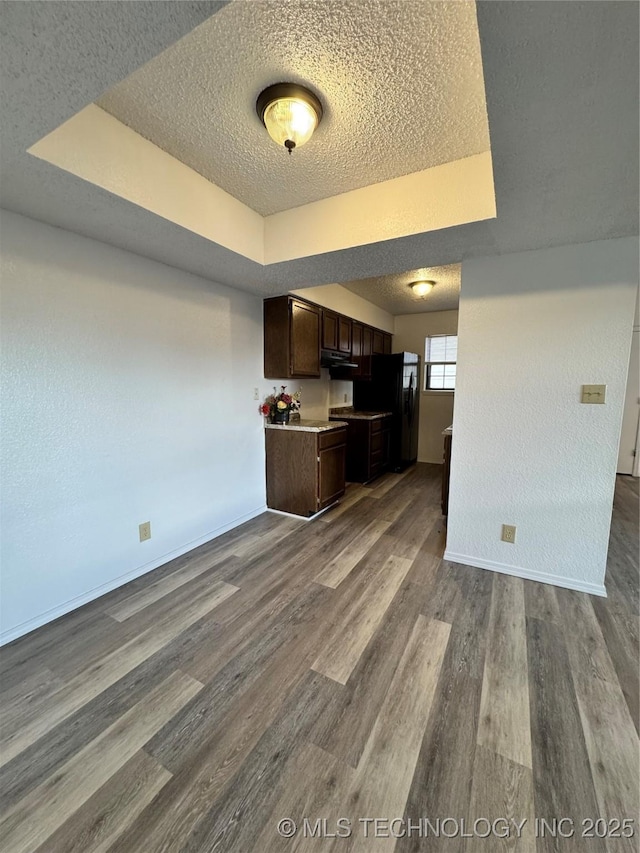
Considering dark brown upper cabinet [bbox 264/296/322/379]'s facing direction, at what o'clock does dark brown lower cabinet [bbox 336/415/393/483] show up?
The dark brown lower cabinet is roughly at 9 o'clock from the dark brown upper cabinet.

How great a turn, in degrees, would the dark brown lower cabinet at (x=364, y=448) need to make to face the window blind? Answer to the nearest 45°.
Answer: approximately 90° to its left

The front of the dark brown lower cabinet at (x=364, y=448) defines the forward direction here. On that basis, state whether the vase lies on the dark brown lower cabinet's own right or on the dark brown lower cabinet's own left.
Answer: on the dark brown lower cabinet's own right

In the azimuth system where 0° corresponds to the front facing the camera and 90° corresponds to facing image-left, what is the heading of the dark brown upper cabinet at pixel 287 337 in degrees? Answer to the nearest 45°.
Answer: approximately 315°

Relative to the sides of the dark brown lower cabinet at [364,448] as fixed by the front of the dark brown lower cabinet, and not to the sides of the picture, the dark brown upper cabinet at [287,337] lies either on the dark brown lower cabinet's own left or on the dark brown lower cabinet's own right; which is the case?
on the dark brown lower cabinet's own right

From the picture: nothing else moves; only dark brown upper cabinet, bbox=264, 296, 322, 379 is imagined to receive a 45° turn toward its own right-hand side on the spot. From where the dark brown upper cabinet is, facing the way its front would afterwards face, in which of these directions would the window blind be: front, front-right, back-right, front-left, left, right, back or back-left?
back-left

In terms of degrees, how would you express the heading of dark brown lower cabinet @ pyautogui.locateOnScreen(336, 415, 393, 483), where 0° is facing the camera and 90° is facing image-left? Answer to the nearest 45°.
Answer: approximately 315°
